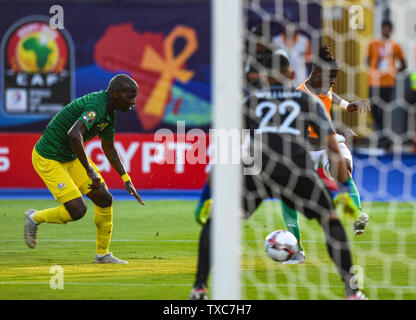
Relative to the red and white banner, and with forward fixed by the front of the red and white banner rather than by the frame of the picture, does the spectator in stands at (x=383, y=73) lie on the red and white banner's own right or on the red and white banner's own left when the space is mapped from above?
on the red and white banner's own left

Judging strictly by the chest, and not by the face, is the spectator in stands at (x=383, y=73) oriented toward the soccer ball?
yes

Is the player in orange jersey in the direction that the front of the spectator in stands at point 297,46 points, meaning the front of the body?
yes

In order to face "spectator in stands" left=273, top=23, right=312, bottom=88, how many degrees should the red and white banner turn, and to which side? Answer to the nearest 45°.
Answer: approximately 135° to its left

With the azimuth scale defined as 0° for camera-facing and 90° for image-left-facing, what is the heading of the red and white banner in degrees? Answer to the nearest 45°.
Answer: approximately 0°

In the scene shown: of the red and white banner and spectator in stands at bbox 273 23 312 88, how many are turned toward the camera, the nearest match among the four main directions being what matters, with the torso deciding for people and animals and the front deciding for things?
2

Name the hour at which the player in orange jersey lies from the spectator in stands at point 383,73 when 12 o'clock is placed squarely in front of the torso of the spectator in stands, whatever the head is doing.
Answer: The player in orange jersey is roughly at 12 o'clock from the spectator in stands.

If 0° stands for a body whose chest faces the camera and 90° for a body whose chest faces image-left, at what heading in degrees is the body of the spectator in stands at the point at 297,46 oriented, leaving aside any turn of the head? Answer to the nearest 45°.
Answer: approximately 0°
